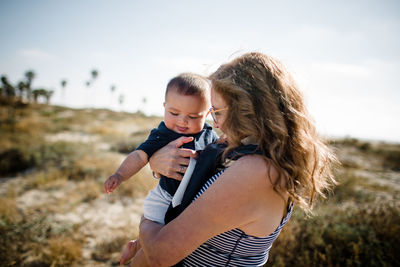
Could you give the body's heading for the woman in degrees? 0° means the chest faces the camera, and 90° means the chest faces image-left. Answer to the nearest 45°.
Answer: approximately 90°

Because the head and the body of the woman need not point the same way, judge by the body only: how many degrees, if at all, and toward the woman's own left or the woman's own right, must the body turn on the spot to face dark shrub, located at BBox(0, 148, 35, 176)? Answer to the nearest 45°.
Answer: approximately 45° to the woman's own right
